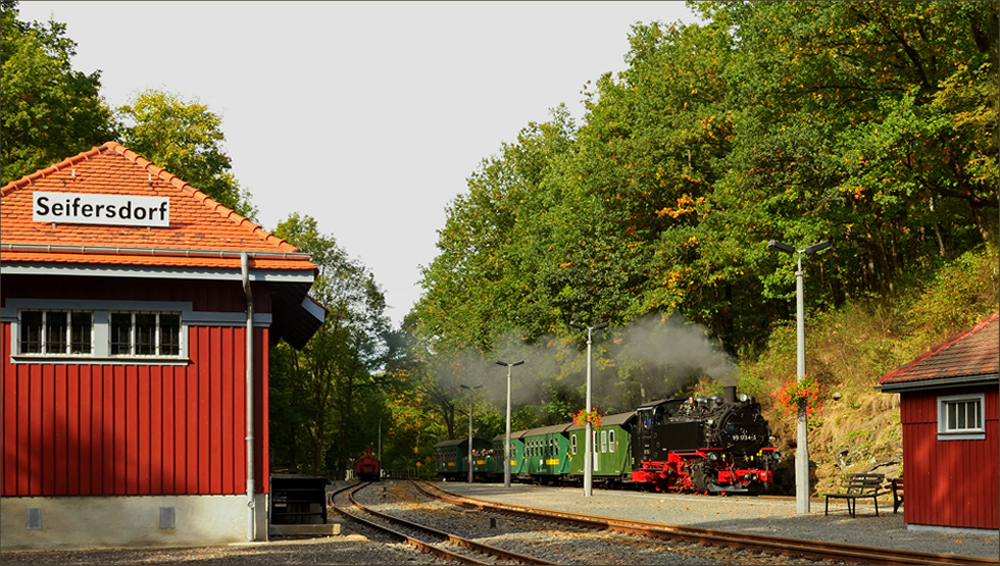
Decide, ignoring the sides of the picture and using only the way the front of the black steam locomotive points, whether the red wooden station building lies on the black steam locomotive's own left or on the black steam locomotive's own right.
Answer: on the black steam locomotive's own right

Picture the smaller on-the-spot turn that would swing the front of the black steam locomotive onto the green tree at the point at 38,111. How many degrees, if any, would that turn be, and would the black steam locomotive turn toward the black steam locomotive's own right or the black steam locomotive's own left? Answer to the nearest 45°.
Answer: approximately 135° to the black steam locomotive's own right

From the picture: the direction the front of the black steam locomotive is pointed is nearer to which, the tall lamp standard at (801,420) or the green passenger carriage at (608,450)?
the tall lamp standard

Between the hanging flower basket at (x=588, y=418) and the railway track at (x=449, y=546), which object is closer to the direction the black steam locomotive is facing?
the railway track

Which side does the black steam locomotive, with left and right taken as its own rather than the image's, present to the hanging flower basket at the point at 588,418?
back

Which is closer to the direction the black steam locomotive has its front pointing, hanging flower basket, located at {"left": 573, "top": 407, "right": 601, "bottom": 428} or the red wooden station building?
the red wooden station building

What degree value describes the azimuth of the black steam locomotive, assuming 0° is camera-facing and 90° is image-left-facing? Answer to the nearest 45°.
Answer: approximately 315°
